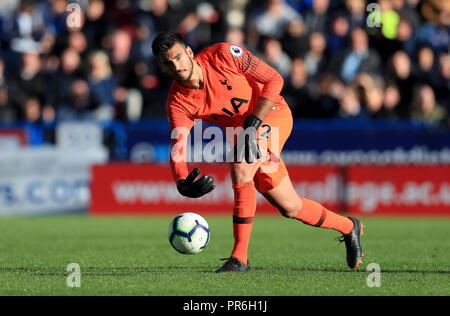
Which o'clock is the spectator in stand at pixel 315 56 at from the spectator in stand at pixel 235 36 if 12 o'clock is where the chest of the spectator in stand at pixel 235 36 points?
the spectator in stand at pixel 315 56 is roughly at 9 o'clock from the spectator in stand at pixel 235 36.

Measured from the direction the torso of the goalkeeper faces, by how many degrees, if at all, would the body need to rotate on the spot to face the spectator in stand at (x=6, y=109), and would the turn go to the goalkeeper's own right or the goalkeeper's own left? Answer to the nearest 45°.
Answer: approximately 90° to the goalkeeper's own right

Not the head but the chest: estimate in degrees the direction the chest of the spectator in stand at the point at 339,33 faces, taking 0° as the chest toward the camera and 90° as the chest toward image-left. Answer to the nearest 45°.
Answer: approximately 0°

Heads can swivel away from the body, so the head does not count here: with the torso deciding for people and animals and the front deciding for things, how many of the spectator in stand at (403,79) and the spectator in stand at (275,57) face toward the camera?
2

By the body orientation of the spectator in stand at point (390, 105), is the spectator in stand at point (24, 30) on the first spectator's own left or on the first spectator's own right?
on the first spectator's own right

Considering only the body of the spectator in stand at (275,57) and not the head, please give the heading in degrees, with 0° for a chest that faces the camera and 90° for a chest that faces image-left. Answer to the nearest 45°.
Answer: approximately 0°
